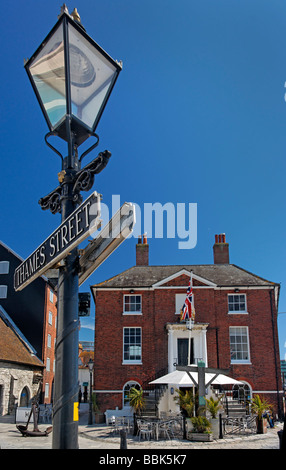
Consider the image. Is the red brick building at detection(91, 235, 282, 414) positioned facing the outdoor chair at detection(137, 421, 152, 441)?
yes

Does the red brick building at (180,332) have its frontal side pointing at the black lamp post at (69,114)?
yes

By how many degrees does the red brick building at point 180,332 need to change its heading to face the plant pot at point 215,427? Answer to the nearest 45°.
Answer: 0° — it already faces it

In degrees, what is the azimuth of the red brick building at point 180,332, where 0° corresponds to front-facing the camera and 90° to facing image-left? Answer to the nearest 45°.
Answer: approximately 0°

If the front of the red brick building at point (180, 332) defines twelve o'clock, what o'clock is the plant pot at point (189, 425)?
The plant pot is roughly at 12 o'clock from the red brick building.

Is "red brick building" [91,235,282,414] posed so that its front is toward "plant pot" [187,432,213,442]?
yes

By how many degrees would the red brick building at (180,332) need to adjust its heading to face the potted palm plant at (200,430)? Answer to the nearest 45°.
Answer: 0° — it already faces it
